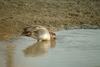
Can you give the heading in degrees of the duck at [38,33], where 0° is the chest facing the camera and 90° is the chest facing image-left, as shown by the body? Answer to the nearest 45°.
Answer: approximately 270°
